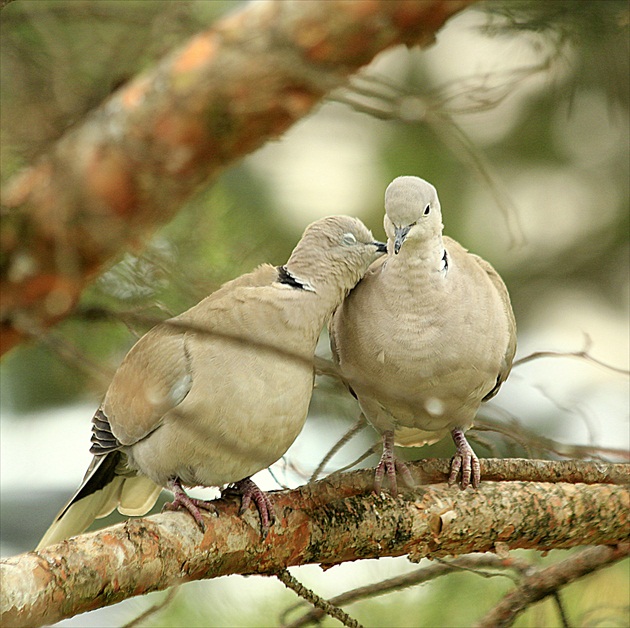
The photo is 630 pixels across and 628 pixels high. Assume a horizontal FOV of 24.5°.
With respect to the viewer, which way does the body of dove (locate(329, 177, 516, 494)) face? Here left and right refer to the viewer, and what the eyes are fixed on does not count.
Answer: facing the viewer
